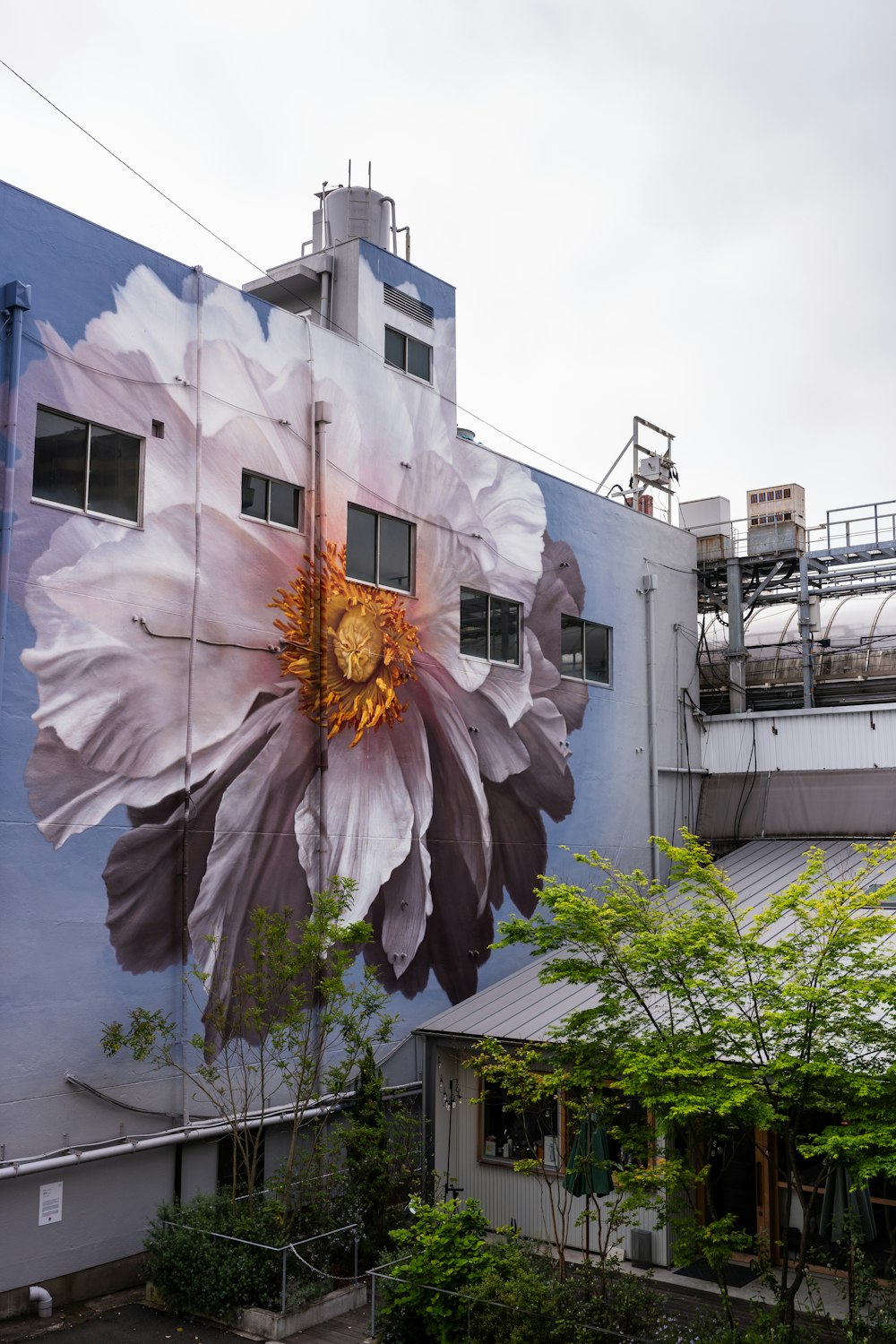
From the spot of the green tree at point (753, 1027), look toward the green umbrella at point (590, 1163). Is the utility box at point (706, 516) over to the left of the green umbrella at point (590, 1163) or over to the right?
right

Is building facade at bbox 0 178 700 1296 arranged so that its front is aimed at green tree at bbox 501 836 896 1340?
yes

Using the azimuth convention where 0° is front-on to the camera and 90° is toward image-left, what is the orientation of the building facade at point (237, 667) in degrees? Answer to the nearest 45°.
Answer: approximately 315°

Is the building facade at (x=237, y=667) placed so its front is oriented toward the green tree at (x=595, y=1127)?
yes
